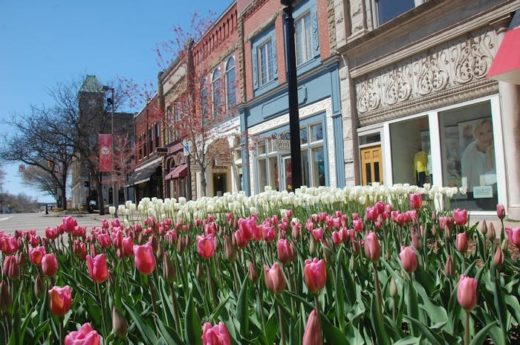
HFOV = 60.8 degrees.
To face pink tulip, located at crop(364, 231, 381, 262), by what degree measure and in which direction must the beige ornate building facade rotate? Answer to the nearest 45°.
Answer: approximately 45° to its left

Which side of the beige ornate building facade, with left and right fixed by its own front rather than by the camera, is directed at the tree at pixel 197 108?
right

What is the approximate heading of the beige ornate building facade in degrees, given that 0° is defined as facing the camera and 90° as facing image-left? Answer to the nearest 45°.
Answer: approximately 45°

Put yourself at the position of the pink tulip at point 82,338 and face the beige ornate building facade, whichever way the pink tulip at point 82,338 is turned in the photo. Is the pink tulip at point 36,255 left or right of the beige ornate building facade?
left

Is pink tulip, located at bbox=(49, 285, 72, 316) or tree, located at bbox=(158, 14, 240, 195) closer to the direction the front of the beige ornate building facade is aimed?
the pink tulip
